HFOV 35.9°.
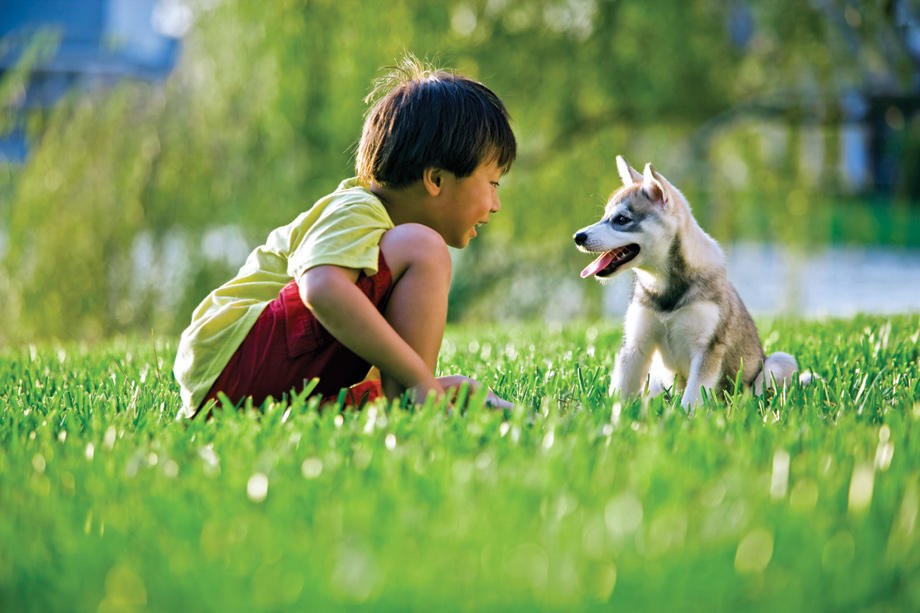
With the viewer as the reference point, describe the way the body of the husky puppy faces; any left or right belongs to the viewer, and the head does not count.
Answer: facing the viewer and to the left of the viewer

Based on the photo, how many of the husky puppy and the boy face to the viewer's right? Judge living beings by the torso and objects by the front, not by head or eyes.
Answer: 1

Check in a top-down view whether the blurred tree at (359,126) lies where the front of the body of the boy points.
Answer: no

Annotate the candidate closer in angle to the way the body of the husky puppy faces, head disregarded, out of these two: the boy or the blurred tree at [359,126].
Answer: the boy

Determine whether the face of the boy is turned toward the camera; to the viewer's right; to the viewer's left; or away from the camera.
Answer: to the viewer's right

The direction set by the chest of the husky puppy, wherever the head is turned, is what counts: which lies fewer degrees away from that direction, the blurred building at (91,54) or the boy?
the boy

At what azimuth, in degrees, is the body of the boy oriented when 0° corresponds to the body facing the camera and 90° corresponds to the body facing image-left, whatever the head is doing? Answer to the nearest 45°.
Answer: approximately 270°

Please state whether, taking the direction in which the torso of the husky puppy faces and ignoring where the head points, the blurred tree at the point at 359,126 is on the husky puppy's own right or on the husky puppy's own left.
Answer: on the husky puppy's own right

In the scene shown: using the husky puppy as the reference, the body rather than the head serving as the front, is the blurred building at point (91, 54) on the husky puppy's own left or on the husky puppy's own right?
on the husky puppy's own right

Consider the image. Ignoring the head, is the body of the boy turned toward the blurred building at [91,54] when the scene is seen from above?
no
